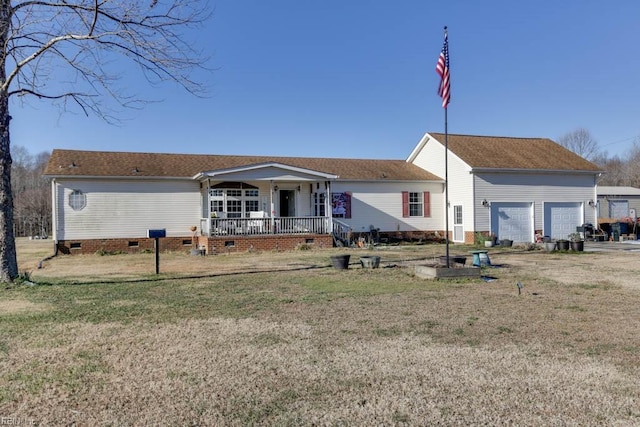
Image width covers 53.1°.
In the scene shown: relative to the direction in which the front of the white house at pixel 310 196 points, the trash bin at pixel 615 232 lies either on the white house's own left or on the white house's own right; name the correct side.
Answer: on the white house's own left

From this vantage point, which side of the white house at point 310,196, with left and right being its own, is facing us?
front

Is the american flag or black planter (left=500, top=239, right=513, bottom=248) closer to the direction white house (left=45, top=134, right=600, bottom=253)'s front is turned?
the american flag

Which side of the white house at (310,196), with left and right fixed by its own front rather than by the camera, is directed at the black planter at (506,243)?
left

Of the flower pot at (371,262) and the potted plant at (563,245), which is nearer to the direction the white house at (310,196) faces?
the flower pot

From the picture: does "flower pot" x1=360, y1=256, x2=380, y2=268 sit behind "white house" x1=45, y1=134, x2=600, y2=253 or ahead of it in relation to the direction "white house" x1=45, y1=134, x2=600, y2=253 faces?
ahead

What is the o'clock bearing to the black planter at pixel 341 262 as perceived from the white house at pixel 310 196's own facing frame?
The black planter is roughly at 12 o'clock from the white house.

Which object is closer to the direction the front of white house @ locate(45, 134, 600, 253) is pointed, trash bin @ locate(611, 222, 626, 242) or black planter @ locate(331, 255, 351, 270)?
the black planter

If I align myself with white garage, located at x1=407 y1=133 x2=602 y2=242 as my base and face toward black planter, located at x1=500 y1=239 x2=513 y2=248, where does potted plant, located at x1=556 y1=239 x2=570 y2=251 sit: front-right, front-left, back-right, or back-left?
front-left

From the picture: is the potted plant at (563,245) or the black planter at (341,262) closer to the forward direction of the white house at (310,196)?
the black planter

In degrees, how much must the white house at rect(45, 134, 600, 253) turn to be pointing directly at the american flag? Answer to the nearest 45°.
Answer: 0° — it already faces it

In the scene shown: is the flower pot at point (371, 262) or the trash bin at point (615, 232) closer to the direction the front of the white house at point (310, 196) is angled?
the flower pot
